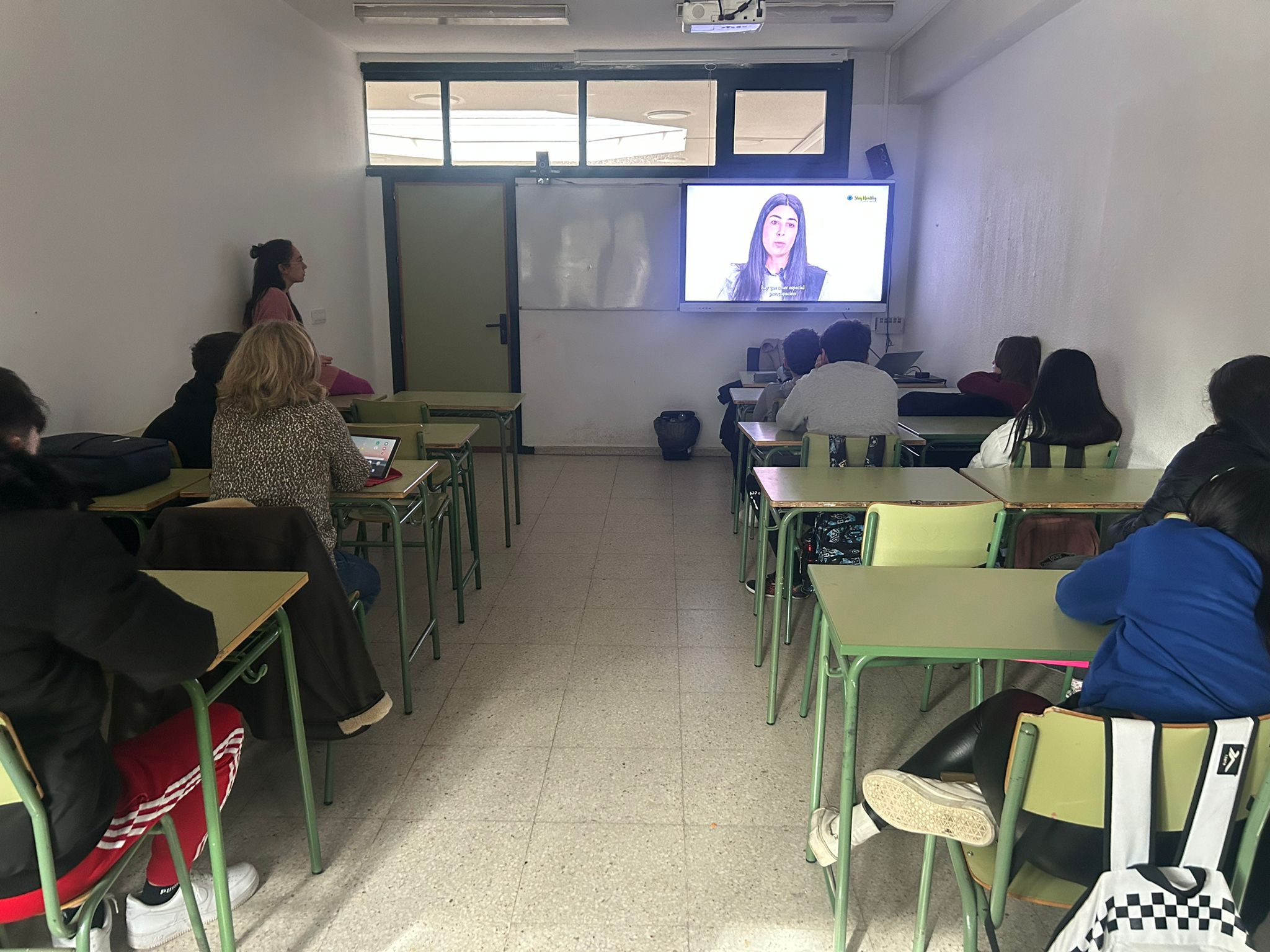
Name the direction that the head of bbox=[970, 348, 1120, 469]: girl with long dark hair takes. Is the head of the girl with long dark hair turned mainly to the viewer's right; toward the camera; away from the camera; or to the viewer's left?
away from the camera

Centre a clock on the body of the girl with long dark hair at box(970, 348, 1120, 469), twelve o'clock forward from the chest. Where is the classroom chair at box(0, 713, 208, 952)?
The classroom chair is roughly at 7 o'clock from the girl with long dark hair.

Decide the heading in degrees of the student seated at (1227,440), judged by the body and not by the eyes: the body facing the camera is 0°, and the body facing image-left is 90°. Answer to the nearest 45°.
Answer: approximately 135°

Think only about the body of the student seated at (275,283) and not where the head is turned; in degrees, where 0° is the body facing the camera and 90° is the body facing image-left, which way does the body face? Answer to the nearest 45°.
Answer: approximately 270°

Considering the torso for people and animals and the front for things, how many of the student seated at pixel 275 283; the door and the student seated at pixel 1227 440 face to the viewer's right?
1

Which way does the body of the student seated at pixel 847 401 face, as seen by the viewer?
away from the camera

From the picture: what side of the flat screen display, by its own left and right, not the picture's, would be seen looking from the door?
right

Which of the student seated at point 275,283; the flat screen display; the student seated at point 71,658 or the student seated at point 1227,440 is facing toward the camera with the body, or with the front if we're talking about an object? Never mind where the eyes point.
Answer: the flat screen display

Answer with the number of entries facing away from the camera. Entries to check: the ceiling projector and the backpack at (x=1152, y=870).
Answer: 1

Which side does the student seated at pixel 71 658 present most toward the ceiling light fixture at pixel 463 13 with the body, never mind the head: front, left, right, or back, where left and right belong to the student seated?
front

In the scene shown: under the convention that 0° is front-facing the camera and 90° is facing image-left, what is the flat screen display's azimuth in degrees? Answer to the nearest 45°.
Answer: approximately 0°

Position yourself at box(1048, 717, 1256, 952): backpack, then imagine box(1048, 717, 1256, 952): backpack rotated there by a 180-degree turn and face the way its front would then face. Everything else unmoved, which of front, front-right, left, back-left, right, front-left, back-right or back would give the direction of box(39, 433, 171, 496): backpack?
left

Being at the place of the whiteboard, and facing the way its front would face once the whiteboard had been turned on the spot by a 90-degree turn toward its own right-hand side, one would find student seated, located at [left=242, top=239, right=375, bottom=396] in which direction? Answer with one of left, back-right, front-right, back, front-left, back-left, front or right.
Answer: front-left

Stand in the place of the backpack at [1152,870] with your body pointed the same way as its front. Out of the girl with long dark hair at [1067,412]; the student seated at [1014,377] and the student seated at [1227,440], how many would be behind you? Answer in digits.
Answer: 3

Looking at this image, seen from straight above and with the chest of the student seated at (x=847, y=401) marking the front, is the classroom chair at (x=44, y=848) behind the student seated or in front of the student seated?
behind
